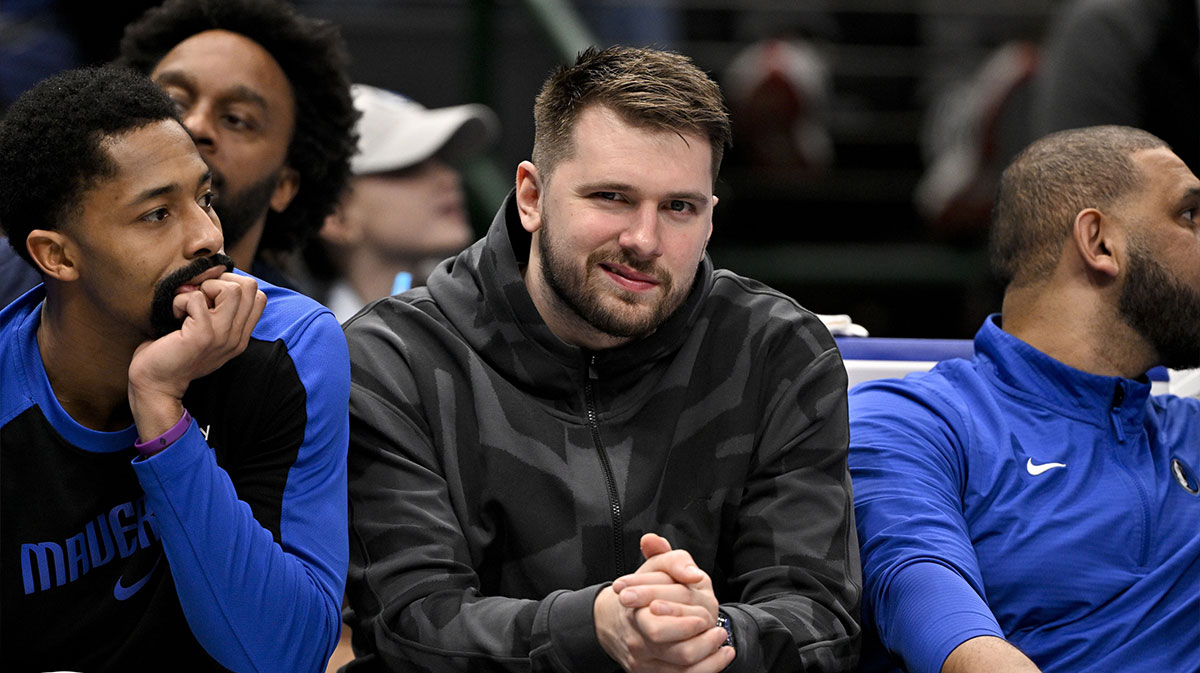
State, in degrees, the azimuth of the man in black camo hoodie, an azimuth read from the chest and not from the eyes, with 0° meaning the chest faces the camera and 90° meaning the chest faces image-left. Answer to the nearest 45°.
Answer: approximately 0°

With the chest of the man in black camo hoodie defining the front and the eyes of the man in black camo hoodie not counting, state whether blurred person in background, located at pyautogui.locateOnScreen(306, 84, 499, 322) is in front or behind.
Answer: behind
